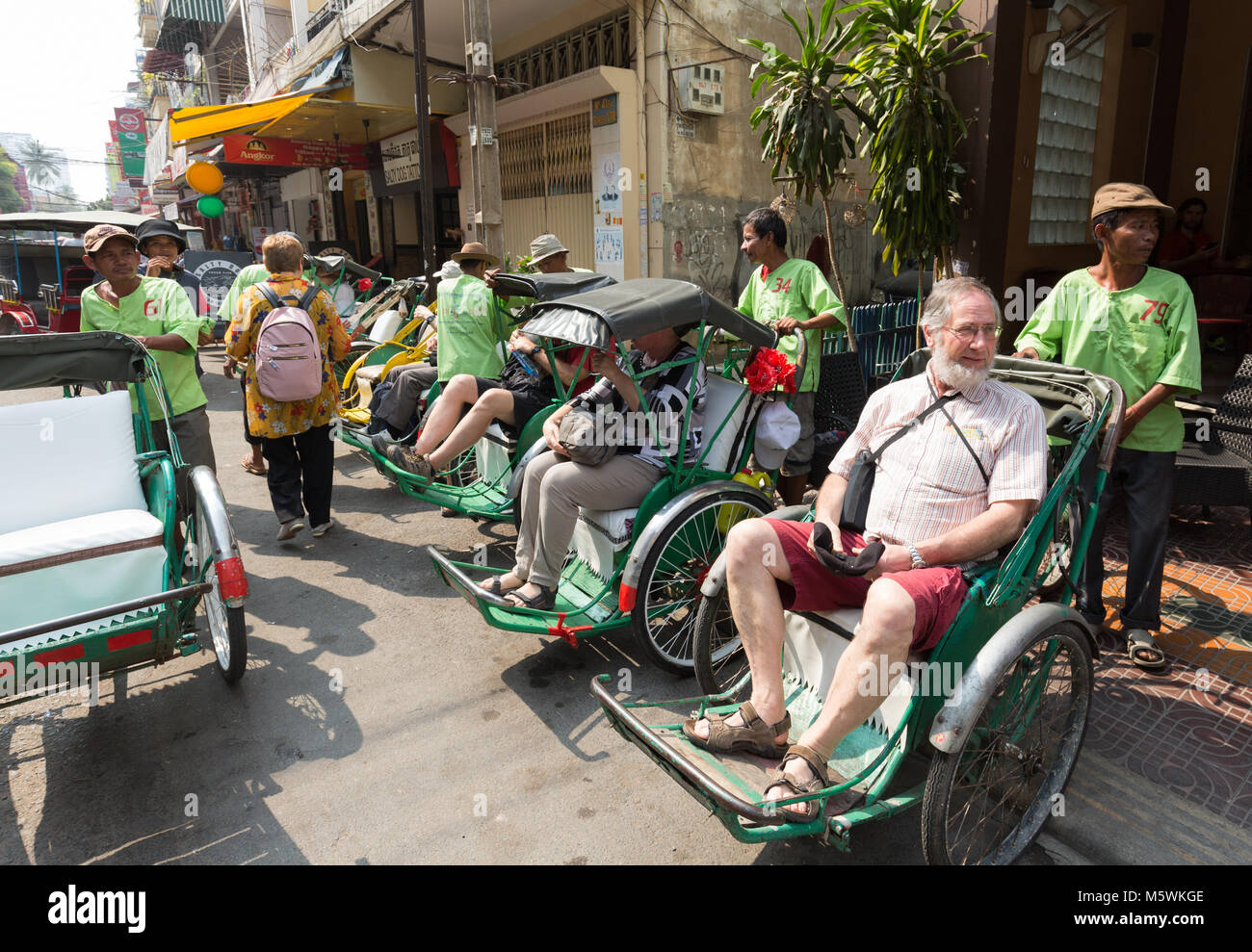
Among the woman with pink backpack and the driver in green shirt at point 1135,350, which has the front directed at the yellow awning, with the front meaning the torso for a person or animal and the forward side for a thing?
the woman with pink backpack

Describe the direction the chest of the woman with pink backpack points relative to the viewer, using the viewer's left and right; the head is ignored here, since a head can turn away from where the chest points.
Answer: facing away from the viewer

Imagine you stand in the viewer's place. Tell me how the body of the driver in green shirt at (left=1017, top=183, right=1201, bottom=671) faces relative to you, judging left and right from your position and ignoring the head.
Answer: facing the viewer

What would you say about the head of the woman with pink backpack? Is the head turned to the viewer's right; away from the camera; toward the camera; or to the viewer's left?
away from the camera

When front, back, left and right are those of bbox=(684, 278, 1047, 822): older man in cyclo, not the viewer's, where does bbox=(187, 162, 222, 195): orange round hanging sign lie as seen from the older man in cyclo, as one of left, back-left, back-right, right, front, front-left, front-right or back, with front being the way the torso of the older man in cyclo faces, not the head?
right

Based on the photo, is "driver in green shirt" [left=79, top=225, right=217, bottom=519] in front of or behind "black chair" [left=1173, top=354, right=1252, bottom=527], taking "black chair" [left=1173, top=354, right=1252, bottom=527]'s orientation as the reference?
in front

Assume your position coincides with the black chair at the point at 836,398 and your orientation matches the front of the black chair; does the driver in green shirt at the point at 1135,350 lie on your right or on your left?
on your left

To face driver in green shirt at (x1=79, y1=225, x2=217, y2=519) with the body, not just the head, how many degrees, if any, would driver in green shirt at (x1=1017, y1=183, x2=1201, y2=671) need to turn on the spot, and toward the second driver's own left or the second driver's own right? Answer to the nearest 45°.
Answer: approximately 90° to the second driver's own right

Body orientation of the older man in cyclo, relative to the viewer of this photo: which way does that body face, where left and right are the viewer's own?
facing the viewer and to the left of the viewer

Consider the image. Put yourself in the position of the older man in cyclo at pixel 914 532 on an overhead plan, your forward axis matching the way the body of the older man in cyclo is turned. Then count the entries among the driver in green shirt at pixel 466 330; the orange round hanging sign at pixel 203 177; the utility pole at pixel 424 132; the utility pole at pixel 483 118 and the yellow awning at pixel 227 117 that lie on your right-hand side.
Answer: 5

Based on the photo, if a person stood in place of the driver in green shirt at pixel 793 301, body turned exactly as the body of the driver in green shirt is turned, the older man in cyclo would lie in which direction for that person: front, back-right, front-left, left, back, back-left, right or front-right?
front-left
